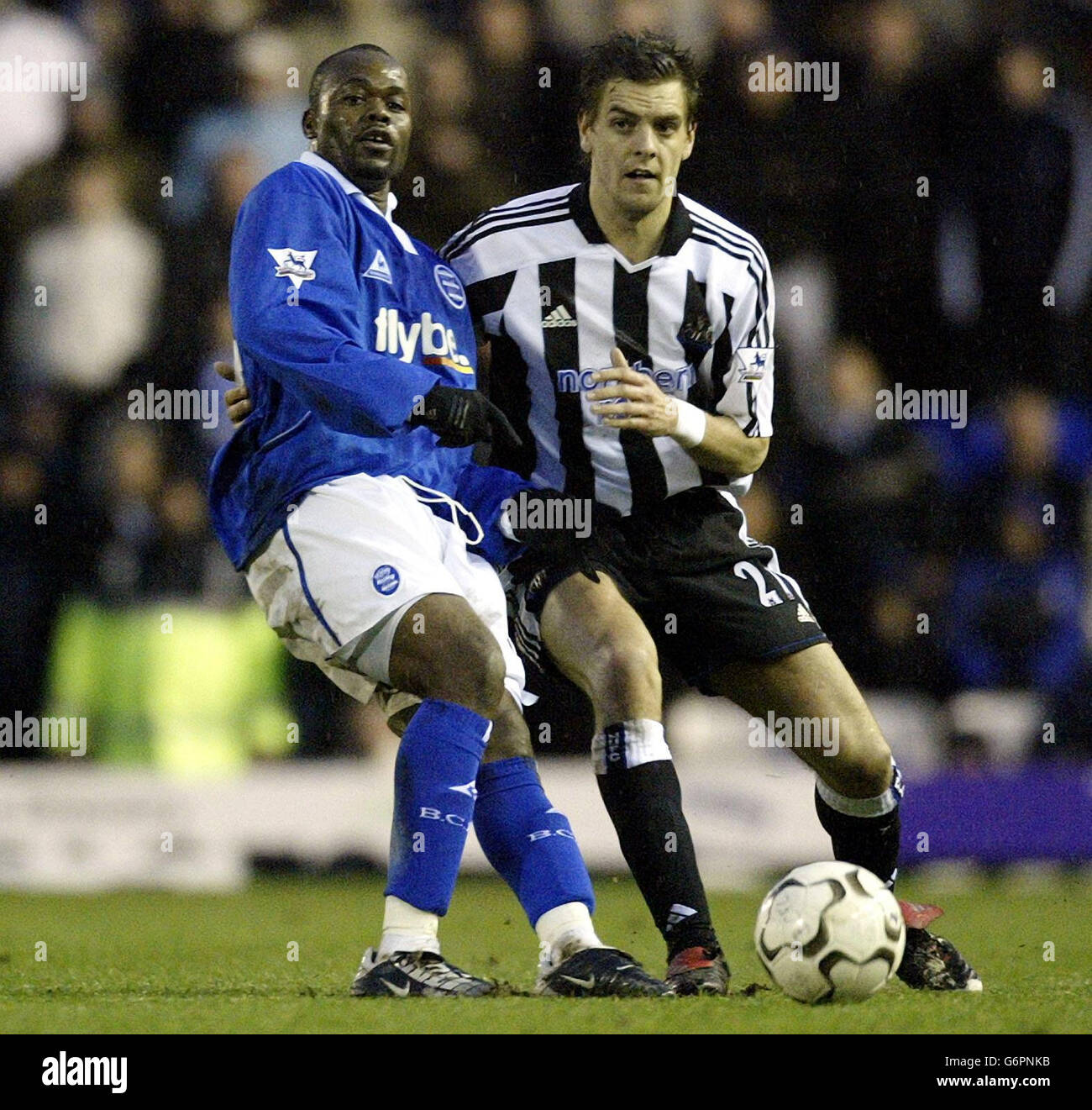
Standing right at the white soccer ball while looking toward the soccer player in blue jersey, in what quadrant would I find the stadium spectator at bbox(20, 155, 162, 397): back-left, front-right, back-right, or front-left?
front-right

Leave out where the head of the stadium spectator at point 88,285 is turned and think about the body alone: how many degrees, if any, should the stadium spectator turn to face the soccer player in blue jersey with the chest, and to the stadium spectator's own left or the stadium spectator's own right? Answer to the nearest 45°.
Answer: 0° — they already face them

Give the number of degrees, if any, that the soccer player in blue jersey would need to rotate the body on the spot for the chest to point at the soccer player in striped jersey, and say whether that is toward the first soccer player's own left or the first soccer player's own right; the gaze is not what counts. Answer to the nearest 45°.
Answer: approximately 90° to the first soccer player's own left

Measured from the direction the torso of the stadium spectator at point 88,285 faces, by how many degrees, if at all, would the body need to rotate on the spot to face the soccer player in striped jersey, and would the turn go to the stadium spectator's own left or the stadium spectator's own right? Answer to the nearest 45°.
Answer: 0° — they already face them

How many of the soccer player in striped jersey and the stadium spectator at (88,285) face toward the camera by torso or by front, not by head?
2

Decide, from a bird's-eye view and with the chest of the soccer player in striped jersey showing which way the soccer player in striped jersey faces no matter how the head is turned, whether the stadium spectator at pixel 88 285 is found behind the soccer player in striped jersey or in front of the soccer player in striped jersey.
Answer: behind

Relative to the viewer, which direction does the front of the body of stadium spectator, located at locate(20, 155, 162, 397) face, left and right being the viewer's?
facing the viewer

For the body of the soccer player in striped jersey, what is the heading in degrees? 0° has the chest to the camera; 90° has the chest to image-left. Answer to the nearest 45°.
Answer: approximately 0°
